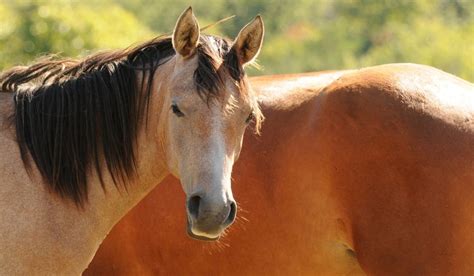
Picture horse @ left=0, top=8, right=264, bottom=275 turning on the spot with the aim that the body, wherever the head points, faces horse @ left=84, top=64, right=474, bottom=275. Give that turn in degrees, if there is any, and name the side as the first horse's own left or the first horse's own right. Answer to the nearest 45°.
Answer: approximately 45° to the first horse's own left

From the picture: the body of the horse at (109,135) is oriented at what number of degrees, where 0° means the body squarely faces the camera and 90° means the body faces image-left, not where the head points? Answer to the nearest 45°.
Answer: approximately 315°
